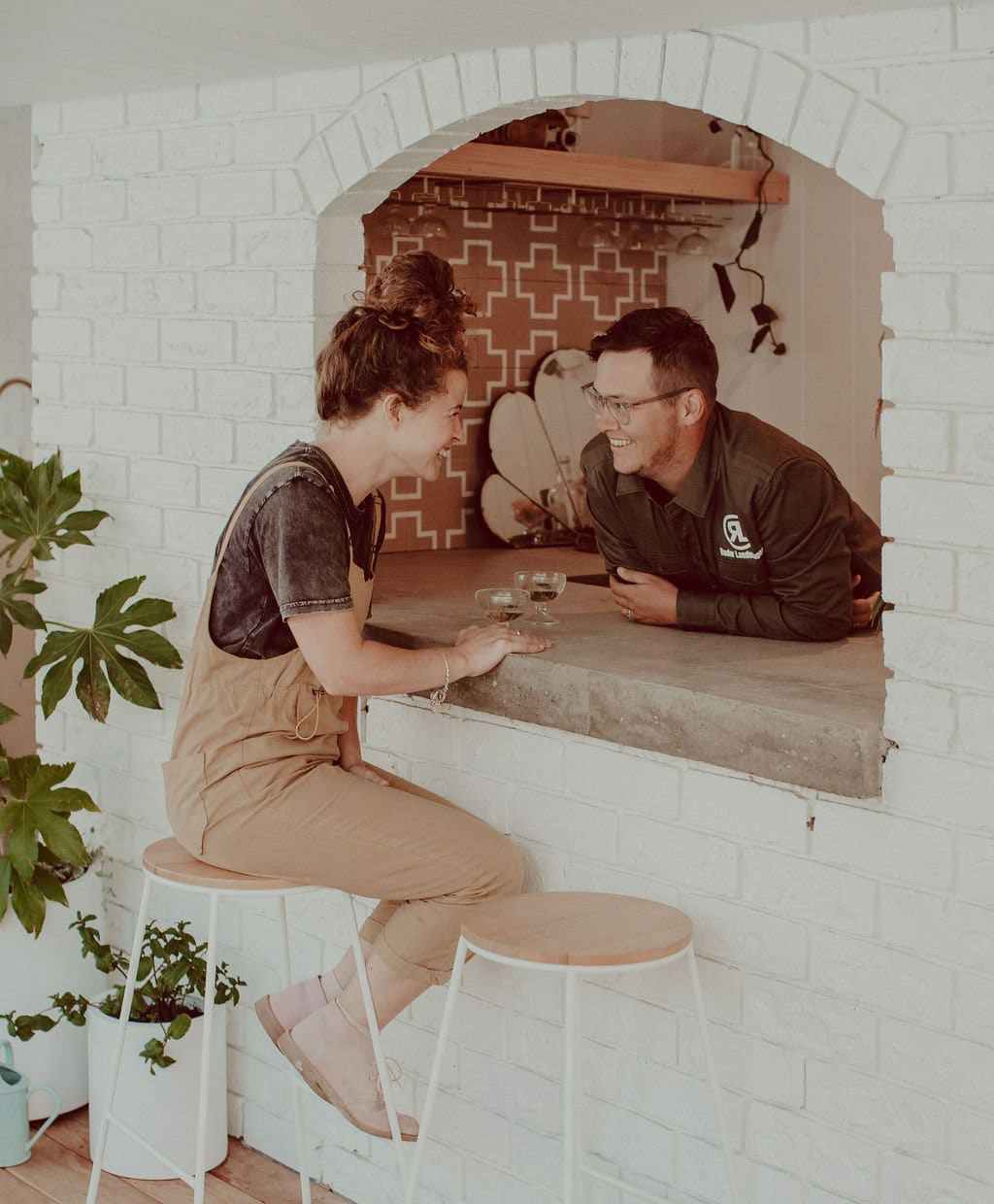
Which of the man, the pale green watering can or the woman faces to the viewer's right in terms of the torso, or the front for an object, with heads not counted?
the woman

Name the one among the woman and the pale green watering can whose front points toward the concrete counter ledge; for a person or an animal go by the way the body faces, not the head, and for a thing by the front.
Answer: the woman

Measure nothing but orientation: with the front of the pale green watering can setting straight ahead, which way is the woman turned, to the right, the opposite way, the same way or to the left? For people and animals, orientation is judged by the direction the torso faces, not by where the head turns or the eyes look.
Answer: the opposite way

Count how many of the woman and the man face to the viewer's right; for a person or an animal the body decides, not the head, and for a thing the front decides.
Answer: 1

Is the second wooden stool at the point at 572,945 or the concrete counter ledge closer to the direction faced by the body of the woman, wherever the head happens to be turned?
the concrete counter ledge

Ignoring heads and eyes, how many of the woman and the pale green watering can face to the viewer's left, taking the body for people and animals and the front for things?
1

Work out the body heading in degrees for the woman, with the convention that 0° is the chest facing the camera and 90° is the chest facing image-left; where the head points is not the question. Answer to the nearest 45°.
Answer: approximately 270°

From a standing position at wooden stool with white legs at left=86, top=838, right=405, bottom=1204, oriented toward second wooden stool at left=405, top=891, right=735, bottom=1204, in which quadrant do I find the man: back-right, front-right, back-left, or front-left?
front-left

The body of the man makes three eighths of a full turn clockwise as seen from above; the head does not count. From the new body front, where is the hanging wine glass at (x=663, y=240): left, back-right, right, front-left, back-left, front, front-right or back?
front

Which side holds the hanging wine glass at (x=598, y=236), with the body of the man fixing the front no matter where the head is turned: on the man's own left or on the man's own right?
on the man's own right

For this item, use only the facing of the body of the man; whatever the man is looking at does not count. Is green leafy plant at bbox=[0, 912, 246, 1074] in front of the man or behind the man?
in front

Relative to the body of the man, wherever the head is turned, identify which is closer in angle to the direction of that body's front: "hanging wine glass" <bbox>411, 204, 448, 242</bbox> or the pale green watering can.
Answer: the pale green watering can

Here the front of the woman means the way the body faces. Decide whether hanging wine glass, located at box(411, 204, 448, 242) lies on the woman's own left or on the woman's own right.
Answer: on the woman's own left

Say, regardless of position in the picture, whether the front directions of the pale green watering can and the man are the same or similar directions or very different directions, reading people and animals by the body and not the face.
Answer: same or similar directions

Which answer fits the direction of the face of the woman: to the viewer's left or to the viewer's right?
to the viewer's right

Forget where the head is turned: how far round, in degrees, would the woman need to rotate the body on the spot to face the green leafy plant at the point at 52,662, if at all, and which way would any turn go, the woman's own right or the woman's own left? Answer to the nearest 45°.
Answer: approximately 135° to the woman's own left

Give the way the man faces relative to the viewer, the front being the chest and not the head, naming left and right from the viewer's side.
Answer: facing the viewer and to the left of the viewer

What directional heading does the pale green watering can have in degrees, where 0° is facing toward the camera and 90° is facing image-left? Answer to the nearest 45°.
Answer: approximately 90°
